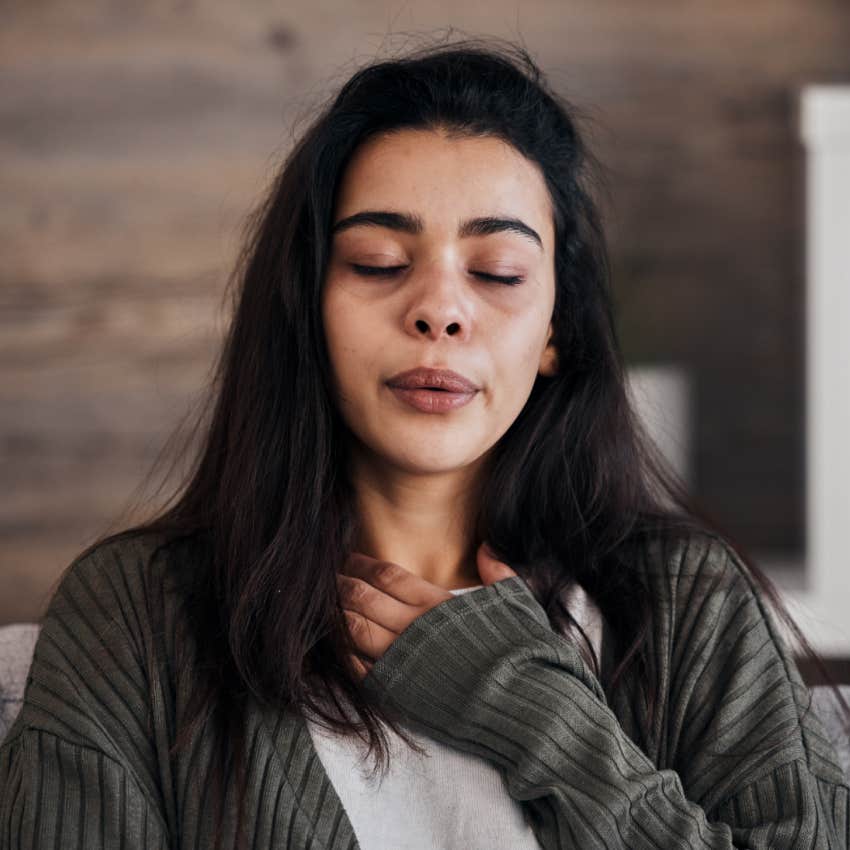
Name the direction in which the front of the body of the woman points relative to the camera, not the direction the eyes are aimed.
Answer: toward the camera

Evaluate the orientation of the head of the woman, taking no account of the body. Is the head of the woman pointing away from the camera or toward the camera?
toward the camera
